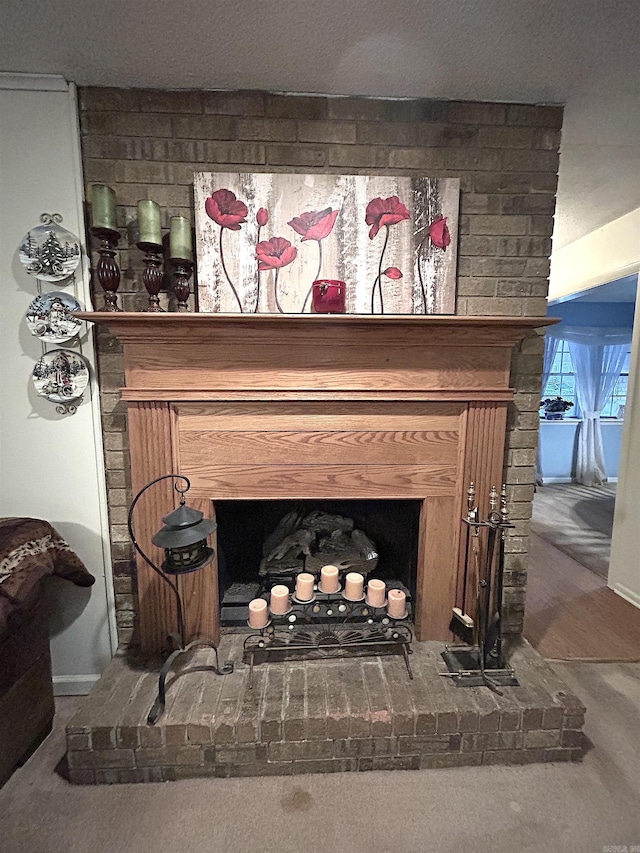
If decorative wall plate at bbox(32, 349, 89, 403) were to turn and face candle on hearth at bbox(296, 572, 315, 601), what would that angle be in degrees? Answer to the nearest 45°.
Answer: approximately 45° to its left

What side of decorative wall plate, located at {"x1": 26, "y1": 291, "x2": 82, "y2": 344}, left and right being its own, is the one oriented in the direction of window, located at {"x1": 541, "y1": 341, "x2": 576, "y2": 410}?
left

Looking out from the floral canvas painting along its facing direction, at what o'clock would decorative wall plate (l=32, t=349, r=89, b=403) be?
The decorative wall plate is roughly at 3 o'clock from the floral canvas painting.

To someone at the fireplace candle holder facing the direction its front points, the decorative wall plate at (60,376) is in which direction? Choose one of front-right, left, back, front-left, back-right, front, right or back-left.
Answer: right

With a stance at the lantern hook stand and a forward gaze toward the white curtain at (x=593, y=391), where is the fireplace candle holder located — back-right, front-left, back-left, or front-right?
front-right

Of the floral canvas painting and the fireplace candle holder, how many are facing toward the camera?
2

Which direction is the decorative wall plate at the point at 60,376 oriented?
toward the camera

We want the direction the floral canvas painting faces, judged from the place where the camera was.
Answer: facing the viewer

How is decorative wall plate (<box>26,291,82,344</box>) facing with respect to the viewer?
toward the camera

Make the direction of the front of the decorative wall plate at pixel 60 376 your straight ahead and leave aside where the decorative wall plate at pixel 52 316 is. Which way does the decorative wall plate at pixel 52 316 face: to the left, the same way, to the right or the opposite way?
the same way

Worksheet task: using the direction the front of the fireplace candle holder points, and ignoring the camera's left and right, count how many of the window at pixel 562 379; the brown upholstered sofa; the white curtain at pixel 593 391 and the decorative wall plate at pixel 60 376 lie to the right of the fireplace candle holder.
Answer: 2

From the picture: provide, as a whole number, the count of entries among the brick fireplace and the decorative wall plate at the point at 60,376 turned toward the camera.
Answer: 2

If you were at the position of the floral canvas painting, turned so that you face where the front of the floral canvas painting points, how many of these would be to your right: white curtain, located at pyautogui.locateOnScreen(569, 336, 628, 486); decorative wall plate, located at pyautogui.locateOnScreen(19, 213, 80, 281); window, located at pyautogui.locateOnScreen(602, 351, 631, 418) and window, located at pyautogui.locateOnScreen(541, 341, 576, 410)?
1
